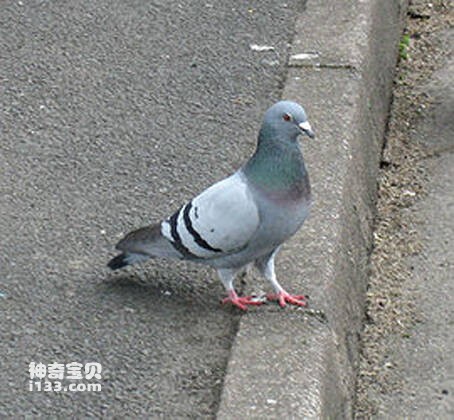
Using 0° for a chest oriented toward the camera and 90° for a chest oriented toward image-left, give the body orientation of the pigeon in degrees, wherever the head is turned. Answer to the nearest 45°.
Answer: approximately 270°
